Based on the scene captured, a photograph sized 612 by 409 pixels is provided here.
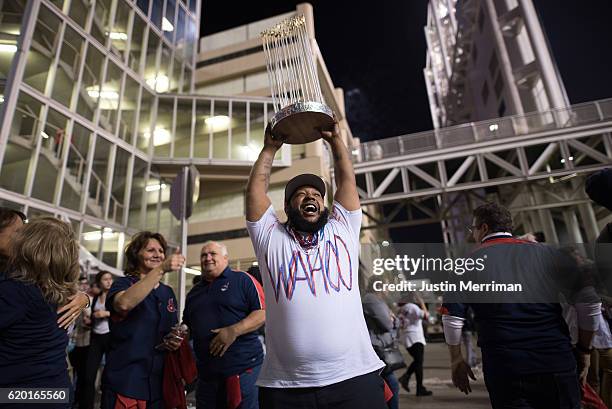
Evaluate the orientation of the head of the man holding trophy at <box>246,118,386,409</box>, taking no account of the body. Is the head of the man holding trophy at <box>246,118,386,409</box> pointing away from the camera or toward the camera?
toward the camera

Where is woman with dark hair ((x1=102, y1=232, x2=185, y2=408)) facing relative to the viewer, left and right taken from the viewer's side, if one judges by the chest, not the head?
facing the viewer and to the right of the viewer

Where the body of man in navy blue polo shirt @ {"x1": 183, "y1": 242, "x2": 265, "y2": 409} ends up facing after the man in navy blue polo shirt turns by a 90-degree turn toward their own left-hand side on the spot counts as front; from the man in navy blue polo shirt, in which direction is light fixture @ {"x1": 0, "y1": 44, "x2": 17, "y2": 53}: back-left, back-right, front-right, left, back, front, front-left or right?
back

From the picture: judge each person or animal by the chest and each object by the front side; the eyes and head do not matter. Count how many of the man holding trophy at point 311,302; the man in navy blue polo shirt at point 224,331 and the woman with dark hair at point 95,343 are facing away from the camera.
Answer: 0

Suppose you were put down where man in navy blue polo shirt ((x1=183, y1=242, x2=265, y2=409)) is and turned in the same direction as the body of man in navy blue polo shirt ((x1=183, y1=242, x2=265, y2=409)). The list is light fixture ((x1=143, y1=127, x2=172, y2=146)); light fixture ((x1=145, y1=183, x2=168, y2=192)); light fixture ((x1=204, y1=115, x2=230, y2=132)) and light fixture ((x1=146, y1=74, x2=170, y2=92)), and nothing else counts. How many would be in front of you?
0

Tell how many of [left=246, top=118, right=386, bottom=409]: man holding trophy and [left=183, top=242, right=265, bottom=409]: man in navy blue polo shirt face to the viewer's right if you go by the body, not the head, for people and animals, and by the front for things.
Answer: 0

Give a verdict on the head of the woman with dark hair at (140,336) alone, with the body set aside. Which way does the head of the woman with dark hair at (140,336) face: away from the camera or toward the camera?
toward the camera

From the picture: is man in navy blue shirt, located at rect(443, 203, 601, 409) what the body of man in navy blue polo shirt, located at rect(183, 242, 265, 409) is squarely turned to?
no

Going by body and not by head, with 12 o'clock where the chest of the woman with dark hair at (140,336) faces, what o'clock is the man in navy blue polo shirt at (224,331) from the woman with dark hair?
The man in navy blue polo shirt is roughly at 10 o'clock from the woman with dark hair.

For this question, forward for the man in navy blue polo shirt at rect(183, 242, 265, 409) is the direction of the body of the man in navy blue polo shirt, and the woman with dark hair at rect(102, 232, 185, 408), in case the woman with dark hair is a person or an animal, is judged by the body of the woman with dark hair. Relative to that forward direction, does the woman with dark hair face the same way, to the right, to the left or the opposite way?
to the left

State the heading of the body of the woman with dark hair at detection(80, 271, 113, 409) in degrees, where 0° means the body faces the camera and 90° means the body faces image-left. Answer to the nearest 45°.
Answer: approximately 315°

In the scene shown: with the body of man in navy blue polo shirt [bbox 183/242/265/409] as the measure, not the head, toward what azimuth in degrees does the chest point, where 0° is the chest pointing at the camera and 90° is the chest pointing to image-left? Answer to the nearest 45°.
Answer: approximately 45°

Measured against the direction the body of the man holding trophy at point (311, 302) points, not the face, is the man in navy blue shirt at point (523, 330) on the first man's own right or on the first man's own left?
on the first man's own left

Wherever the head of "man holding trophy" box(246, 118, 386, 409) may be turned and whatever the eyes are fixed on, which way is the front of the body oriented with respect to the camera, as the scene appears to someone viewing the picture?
toward the camera

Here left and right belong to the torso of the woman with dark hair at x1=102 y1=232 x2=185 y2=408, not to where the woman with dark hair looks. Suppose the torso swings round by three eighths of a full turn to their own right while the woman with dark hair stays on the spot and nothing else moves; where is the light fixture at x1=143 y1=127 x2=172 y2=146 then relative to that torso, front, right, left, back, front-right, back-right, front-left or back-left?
right

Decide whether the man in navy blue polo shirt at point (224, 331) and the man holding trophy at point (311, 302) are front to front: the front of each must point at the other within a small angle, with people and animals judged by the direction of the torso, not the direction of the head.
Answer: no

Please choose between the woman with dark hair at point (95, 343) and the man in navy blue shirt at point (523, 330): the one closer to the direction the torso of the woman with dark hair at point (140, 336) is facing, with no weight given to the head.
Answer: the man in navy blue shirt

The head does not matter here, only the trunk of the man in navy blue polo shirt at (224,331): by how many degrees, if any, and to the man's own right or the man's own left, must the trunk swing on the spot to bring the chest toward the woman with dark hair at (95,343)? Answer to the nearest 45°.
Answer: approximately 90° to the man's own right
